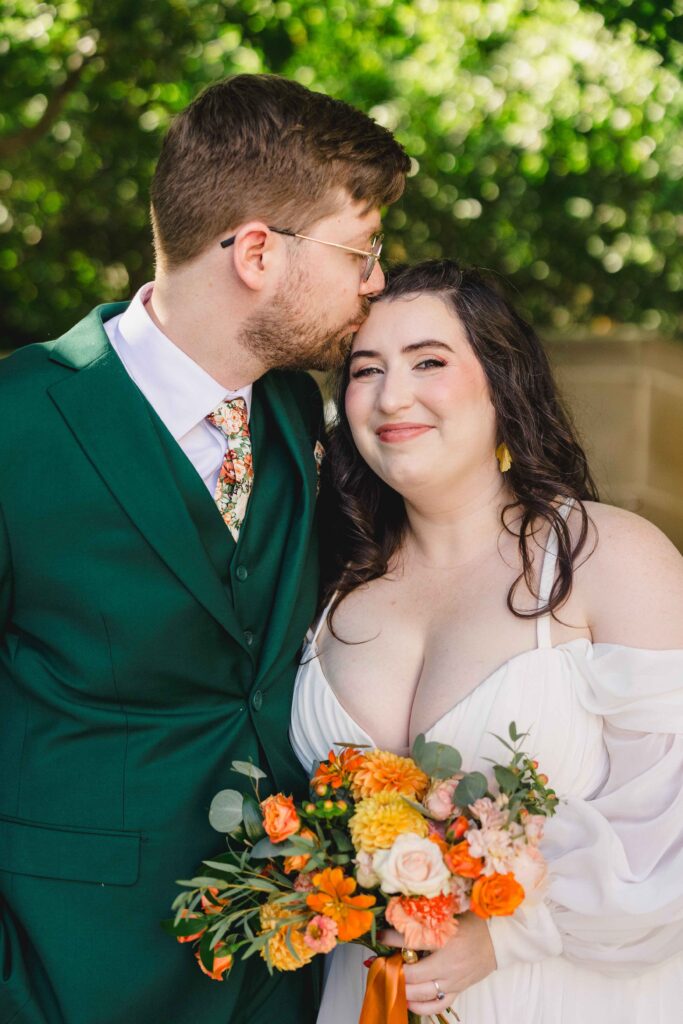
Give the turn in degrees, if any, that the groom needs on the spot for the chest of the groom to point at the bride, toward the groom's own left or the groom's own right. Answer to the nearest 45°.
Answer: approximately 45° to the groom's own left

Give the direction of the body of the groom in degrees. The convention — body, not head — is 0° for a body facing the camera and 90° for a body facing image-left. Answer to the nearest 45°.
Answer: approximately 315°

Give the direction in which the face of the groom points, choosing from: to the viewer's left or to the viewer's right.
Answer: to the viewer's right
